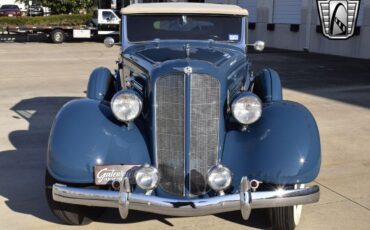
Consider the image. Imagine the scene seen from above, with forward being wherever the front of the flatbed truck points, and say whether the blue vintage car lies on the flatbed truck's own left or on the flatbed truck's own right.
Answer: on the flatbed truck's own right

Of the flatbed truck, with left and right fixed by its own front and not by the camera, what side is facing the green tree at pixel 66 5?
left

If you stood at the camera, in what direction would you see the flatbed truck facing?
facing to the right of the viewer

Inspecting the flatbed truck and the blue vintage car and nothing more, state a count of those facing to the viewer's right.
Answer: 1

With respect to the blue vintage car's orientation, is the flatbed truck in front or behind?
behind

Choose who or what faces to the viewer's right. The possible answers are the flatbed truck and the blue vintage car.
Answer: the flatbed truck

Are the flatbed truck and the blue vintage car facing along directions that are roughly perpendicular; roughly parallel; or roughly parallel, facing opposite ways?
roughly perpendicular
